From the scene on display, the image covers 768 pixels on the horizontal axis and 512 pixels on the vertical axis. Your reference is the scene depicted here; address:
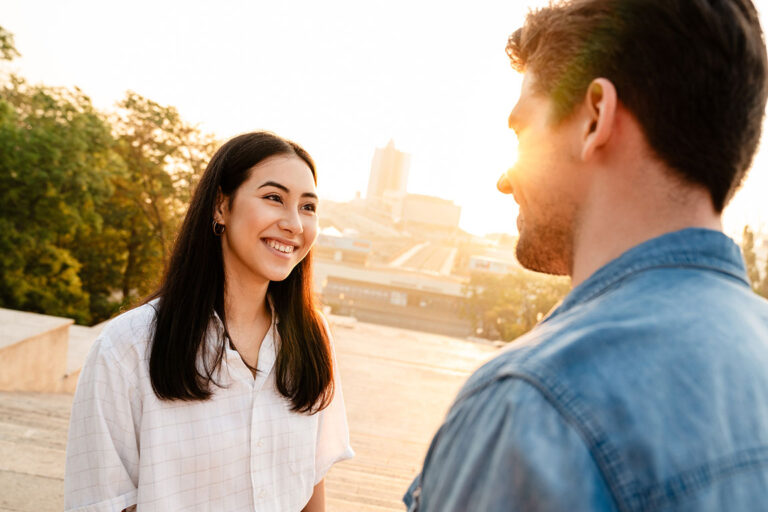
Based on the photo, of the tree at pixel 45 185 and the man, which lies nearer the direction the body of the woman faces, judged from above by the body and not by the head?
the man

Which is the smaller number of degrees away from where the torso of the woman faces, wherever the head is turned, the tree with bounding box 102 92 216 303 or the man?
the man

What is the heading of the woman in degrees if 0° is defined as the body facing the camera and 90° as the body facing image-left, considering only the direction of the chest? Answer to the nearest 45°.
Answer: approximately 315°

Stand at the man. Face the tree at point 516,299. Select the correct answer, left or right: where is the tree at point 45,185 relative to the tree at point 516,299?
left

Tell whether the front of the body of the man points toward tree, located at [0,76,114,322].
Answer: yes

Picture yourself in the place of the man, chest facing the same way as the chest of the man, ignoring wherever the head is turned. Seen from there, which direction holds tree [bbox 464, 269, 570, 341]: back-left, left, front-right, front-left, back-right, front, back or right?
front-right

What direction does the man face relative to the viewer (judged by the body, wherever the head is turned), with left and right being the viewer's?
facing away from the viewer and to the left of the viewer

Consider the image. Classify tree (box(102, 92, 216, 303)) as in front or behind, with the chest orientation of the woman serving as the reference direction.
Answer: behind

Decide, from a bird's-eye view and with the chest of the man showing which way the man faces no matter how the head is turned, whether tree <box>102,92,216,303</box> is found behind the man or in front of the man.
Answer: in front

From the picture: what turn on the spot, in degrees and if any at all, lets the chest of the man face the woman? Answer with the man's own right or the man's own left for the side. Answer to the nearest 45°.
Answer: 0° — they already face them

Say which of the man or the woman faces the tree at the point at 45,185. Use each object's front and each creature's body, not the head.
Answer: the man

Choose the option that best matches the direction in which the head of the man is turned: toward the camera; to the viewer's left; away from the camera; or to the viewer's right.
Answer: to the viewer's left
